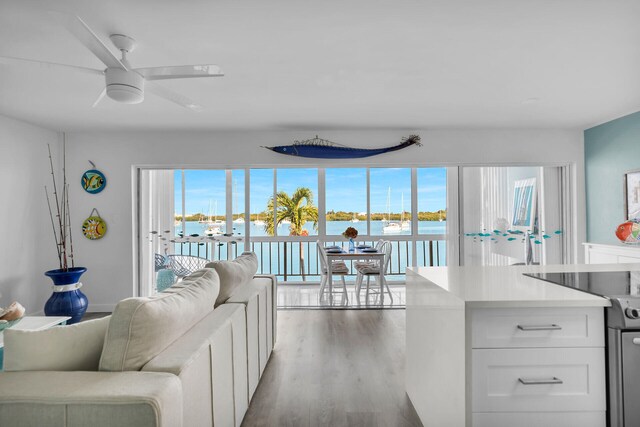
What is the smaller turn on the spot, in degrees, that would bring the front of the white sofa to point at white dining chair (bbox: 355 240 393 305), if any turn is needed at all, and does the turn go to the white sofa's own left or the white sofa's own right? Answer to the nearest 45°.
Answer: approximately 90° to the white sofa's own right

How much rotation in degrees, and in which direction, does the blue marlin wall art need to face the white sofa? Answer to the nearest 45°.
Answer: approximately 90° to its left

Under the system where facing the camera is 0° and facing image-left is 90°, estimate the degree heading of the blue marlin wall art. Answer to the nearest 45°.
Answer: approximately 90°

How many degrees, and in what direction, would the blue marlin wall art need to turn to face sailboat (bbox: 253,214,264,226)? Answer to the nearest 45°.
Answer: approximately 45° to its right

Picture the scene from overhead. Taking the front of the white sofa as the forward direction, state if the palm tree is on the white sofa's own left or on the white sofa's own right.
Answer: on the white sofa's own right

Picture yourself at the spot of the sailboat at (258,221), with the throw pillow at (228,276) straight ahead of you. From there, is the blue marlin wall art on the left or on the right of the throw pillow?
left

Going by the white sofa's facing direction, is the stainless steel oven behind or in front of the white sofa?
behind

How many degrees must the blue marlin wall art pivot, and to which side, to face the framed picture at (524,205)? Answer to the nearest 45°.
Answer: approximately 180°
